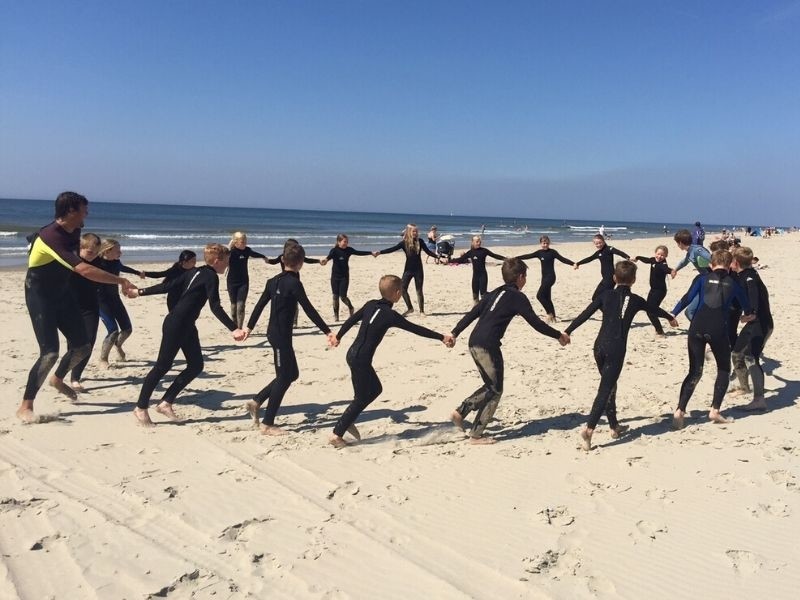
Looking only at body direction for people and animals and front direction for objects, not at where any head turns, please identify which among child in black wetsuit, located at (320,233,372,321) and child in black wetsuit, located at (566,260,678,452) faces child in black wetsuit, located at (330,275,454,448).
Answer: child in black wetsuit, located at (320,233,372,321)

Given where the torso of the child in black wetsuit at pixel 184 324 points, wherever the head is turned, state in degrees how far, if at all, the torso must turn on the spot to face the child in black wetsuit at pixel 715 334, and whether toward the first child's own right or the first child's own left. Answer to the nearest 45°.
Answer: approximately 45° to the first child's own right

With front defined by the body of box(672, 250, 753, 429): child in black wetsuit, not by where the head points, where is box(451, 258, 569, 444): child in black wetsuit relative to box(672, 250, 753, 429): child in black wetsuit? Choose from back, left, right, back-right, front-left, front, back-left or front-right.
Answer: back-left

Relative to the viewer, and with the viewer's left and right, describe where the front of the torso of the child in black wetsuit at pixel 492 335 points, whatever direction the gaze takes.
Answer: facing away from the viewer and to the right of the viewer

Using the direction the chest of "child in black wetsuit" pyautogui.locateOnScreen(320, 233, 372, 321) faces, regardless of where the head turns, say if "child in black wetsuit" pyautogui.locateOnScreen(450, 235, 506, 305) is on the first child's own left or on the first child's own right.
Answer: on the first child's own left

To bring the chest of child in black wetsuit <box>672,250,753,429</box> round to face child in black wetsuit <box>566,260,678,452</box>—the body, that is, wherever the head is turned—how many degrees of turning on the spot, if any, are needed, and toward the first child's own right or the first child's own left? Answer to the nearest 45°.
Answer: approximately 135° to the first child's own left

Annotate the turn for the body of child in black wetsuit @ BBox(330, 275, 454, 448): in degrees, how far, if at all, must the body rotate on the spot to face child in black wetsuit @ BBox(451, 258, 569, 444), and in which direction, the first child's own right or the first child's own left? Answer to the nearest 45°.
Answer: approximately 45° to the first child's own right

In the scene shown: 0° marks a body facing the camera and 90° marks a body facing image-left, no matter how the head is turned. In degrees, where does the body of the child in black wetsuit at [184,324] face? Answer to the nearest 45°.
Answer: approximately 225°

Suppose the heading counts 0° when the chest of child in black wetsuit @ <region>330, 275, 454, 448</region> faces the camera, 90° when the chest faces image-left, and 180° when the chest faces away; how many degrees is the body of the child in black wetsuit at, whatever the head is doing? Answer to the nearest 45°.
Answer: approximately 225°

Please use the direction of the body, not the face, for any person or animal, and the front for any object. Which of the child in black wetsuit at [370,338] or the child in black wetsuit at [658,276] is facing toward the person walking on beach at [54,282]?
the child in black wetsuit at [658,276]
